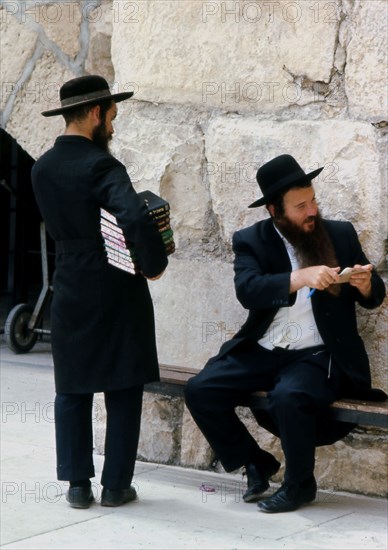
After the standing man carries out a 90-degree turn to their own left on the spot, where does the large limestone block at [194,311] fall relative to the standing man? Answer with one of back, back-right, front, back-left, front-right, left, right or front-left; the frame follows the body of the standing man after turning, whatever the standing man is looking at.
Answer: right

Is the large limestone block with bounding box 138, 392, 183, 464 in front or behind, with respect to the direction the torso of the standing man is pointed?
in front

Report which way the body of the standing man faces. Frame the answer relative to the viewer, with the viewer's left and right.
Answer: facing away from the viewer and to the right of the viewer

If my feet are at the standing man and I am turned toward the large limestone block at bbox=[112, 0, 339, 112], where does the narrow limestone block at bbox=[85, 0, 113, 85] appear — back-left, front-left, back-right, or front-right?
front-left

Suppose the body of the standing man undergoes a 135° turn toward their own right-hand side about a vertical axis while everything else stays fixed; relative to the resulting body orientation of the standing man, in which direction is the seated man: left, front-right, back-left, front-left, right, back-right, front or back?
left
